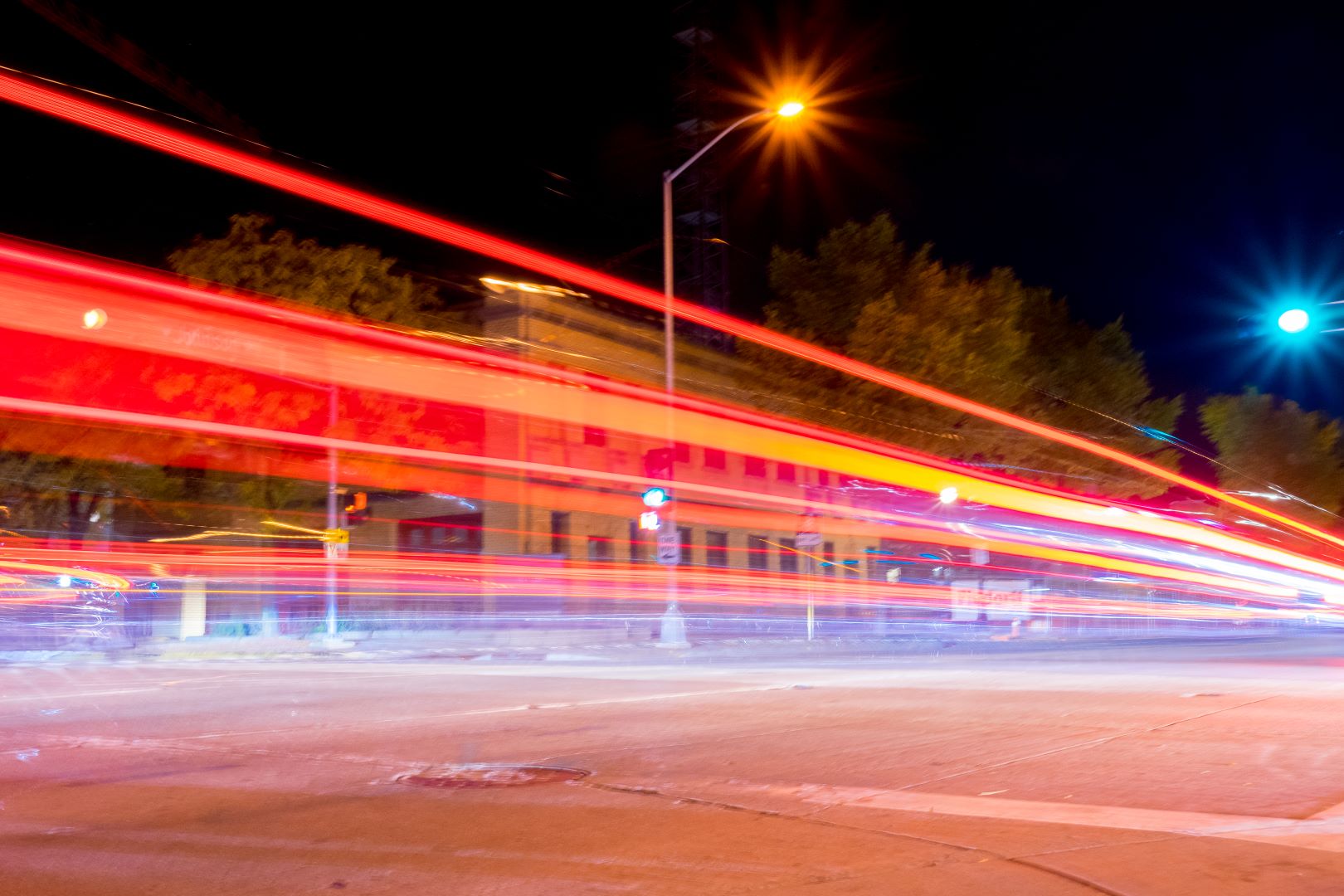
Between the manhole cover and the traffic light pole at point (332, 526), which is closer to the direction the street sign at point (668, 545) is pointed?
the manhole cover

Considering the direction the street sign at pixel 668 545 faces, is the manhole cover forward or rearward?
forward

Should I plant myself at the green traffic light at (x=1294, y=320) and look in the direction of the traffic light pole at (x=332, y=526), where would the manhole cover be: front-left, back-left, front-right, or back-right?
front-left

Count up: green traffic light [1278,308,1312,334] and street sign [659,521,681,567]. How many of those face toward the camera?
2

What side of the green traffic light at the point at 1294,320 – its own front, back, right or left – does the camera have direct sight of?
front

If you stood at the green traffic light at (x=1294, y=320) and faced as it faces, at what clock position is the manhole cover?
The manhole cover is roughly at 1 o'clock from the green traffic light.

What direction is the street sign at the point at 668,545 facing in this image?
toward the camera

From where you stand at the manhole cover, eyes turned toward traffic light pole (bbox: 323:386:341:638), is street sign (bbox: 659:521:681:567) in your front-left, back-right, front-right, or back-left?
front-right

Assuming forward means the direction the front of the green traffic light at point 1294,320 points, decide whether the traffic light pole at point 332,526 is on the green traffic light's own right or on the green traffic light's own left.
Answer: on the green traffic light's own right

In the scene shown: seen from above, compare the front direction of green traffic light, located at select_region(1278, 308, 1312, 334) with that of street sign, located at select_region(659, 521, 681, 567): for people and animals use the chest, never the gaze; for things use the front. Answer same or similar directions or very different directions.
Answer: same or similar directions

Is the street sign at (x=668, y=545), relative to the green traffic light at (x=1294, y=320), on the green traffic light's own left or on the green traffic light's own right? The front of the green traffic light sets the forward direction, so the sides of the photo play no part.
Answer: on the green traffic light's own right

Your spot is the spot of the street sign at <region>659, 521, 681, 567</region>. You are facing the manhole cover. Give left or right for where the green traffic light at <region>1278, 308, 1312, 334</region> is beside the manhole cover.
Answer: left
